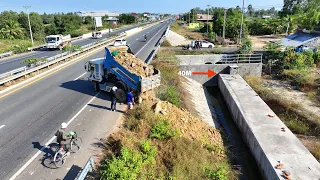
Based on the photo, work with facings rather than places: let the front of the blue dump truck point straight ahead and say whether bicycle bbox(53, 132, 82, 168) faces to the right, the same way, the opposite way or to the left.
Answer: to the right

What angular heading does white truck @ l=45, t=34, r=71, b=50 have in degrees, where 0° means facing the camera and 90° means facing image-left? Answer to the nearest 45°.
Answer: approximately 45°

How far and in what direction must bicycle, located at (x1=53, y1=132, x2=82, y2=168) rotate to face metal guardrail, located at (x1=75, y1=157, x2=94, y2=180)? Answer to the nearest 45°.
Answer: approximately 135° to its right

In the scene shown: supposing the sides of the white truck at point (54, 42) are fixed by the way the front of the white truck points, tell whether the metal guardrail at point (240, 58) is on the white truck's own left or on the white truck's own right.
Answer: on the white truck's own left

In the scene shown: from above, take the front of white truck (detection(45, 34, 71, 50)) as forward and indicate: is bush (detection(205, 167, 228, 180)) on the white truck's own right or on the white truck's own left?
on the white truck's own left

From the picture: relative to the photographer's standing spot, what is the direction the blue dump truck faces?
facing away from the viewer and to the left of the viewer

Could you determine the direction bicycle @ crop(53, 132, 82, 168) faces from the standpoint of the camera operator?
facing away from the viewer and to the right of the viewer

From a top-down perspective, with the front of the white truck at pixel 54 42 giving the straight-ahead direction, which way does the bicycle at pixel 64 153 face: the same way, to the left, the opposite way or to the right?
the opposite way

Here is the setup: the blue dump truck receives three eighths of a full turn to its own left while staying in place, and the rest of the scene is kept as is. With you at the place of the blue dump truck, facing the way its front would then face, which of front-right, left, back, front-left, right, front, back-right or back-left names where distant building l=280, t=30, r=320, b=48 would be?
back-left

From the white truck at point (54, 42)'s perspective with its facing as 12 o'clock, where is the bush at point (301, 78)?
The bush is roughly at 9 o'clock from the white truck.

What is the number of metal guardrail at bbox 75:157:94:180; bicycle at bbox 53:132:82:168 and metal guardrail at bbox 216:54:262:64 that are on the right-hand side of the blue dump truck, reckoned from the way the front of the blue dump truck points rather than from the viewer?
1

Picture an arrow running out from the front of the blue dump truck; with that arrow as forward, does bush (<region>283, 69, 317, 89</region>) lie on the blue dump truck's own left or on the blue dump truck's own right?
on the blue dump truck's own right

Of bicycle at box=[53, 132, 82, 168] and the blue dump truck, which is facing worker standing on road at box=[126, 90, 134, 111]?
the bicycle

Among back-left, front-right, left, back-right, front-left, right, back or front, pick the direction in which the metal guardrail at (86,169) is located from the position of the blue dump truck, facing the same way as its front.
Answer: back-left

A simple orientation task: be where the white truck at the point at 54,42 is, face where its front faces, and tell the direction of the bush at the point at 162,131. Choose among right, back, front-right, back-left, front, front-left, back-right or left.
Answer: front-left
